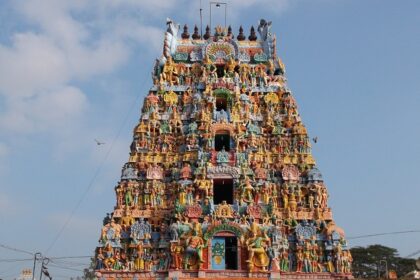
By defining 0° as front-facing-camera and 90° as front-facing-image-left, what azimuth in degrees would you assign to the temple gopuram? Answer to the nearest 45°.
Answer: approximately 0°
